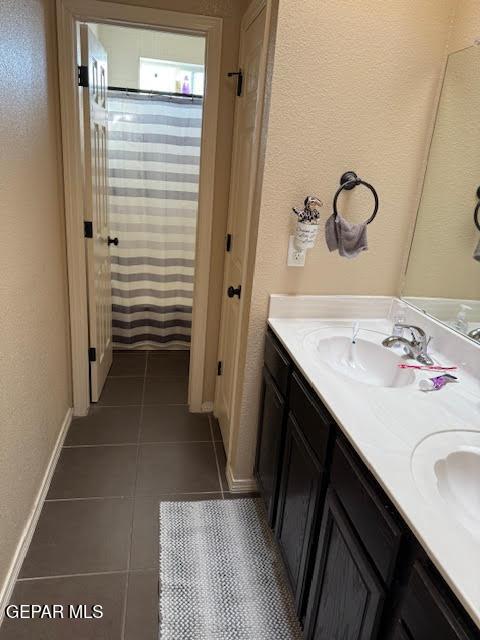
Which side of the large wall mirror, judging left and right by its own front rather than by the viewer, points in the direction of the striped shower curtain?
right

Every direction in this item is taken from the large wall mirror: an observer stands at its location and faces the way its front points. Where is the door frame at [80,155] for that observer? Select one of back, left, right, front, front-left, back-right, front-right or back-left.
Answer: front-right

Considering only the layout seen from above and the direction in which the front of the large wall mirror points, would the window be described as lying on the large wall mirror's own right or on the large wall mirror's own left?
on the large wall mirror's own right

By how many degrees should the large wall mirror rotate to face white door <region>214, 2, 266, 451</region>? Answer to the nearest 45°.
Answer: approximately 45° to its right

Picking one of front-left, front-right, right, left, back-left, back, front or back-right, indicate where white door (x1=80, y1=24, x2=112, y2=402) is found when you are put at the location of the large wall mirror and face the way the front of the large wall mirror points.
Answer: front-right

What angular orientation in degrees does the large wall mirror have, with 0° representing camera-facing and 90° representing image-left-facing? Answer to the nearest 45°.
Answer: approximately 45°
